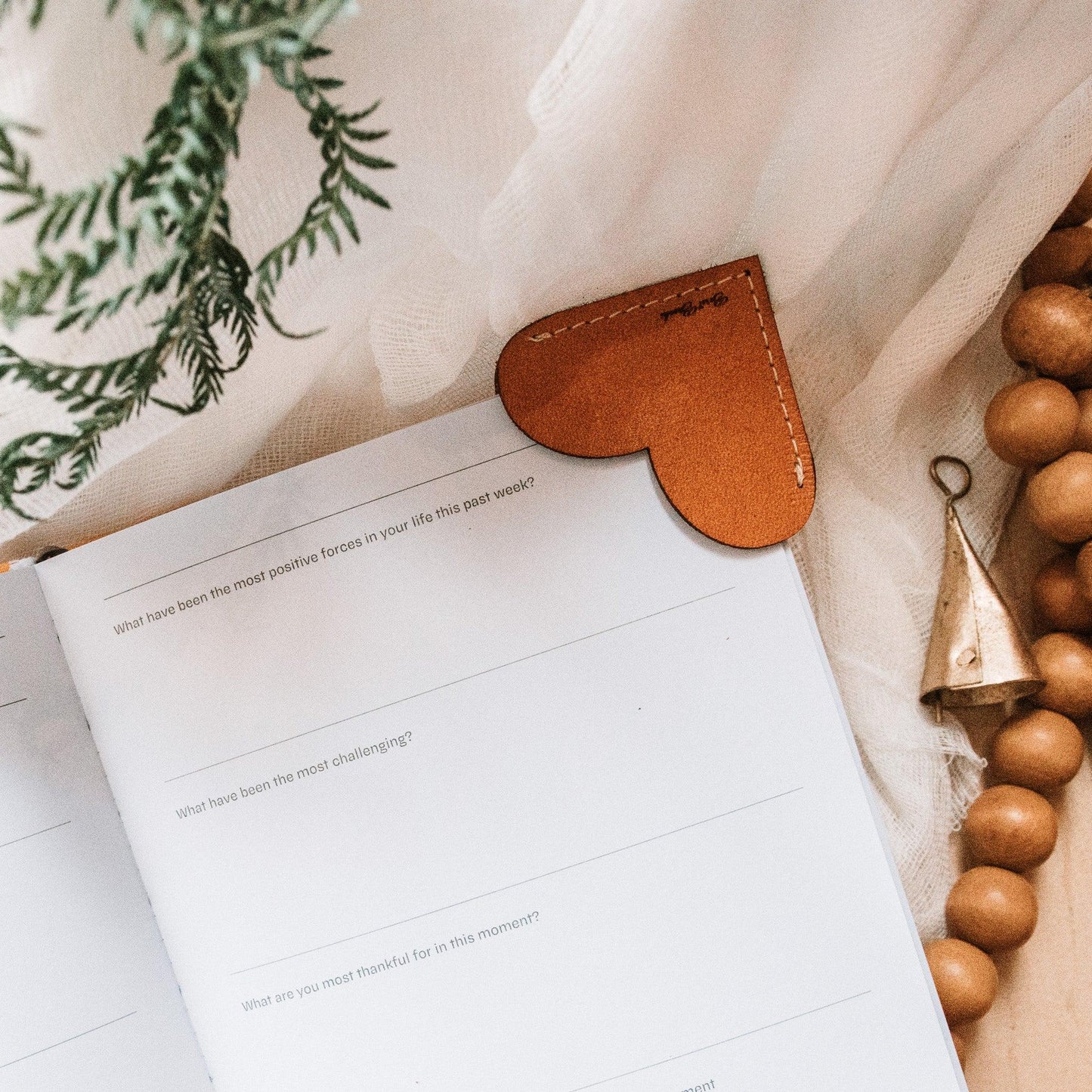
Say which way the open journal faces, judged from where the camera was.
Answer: facing the viewer

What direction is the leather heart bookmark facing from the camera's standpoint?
toward the camera
